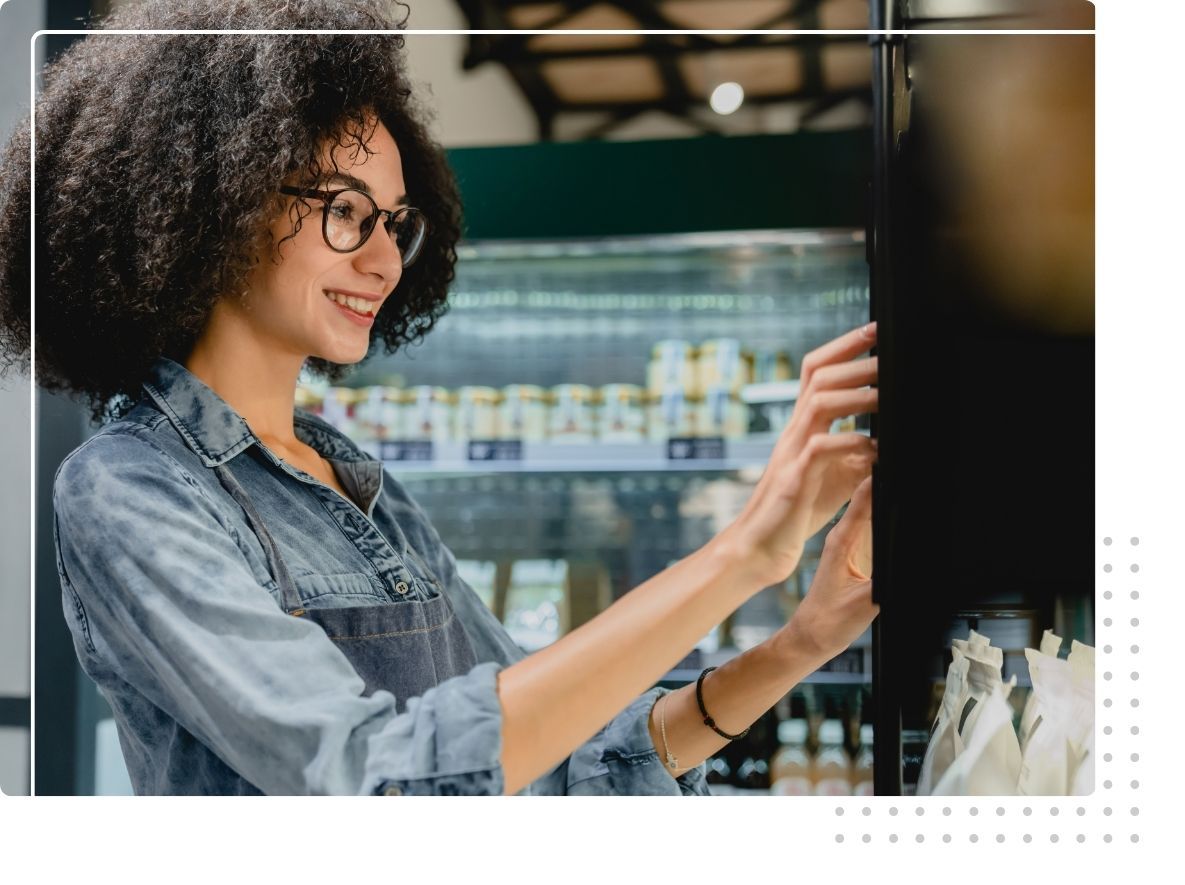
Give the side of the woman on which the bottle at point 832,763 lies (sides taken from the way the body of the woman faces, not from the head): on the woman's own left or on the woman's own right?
on the woman's own left

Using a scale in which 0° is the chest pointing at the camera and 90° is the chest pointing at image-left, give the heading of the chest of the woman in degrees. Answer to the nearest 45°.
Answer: approximately 315°

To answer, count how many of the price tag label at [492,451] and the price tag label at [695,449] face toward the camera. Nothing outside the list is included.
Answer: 2

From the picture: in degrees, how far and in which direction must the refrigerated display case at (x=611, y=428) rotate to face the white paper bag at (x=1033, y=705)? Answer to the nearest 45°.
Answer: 0° — it already faces it

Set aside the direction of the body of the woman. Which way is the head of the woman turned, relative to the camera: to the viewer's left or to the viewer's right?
to the viewer's right
